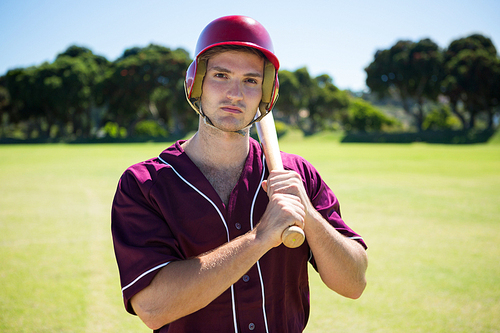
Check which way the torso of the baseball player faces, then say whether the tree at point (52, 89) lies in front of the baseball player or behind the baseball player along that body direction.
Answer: behind

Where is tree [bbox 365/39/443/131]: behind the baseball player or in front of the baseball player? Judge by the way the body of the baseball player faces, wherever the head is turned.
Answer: behind

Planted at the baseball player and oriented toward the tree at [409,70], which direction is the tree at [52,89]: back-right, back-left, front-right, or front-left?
front-left

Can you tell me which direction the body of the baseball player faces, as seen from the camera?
toward the camera

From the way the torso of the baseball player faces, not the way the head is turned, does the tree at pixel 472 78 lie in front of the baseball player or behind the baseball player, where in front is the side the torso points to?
behind

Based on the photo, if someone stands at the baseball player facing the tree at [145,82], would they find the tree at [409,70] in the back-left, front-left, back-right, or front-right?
front-right
